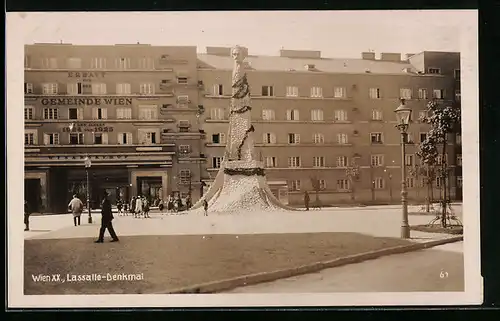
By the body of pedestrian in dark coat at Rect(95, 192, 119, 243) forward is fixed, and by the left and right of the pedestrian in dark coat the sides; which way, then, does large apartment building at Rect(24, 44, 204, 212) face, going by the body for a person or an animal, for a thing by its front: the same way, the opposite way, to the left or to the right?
to the left

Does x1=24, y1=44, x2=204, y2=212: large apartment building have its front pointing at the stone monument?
no

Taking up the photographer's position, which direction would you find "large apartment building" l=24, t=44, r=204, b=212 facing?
facing the viewer

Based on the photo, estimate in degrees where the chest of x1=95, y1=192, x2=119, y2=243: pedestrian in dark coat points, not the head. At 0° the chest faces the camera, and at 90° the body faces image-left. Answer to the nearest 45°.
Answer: approximately 90°

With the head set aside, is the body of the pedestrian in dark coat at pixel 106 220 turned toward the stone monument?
no

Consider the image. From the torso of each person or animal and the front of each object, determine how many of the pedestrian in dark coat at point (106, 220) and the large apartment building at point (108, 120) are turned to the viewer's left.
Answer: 1
